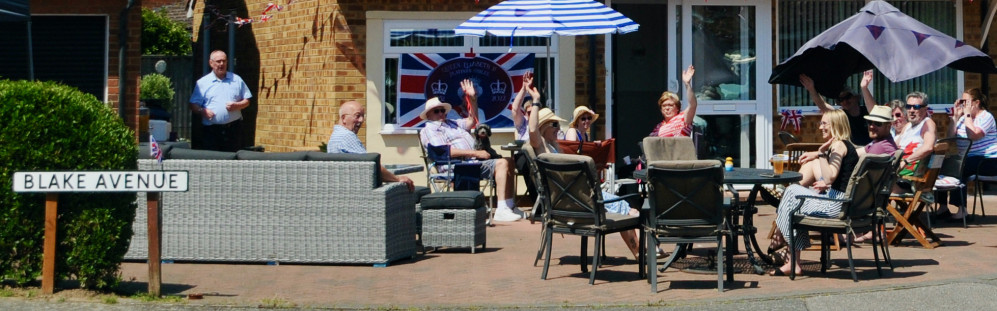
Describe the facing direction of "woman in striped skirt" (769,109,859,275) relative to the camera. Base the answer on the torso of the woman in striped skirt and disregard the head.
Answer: to the viewer's left

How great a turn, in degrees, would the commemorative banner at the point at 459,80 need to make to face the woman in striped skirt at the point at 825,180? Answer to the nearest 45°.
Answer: approximately 45° to its left

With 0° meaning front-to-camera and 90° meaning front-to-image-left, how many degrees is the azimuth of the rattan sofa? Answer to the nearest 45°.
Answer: approximately 180°

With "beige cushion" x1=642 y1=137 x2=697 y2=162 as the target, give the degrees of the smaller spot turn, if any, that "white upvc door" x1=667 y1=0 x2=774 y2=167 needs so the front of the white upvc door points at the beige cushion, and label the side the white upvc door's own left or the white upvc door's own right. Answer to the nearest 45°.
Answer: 0° — it already faces it

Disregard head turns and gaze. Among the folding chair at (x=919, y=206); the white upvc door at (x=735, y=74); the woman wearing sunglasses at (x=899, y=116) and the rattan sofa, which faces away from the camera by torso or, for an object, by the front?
the rattan sofa
